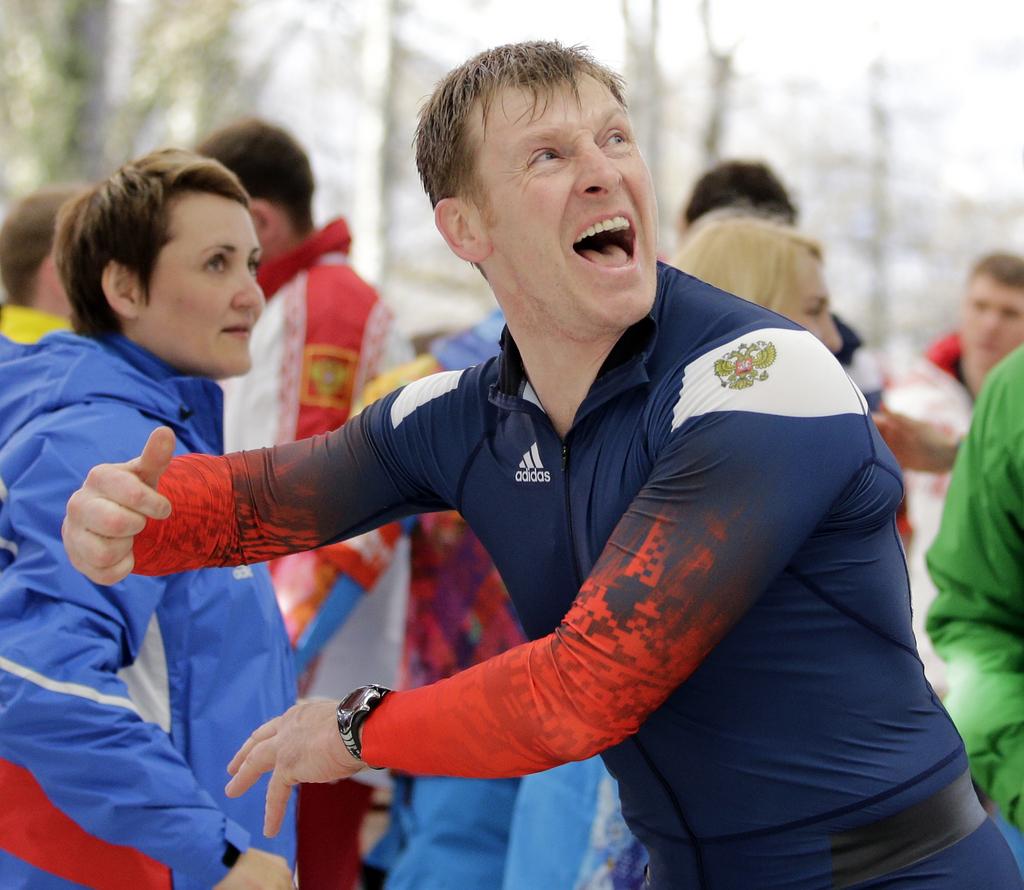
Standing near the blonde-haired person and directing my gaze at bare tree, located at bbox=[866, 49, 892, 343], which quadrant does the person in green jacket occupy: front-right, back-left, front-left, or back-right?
back-right
